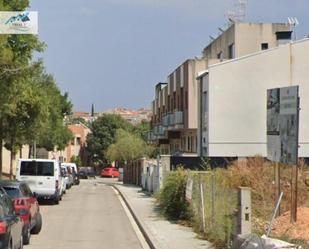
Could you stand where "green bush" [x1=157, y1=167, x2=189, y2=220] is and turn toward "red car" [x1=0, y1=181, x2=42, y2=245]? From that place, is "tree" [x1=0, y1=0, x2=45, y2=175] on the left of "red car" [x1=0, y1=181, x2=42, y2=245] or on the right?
right
